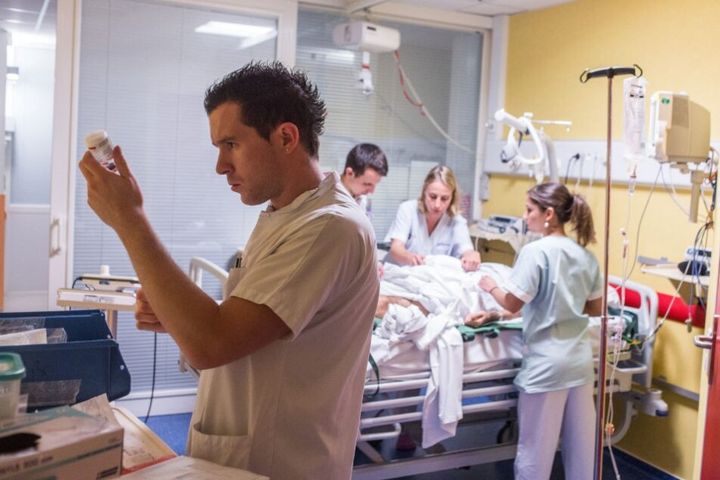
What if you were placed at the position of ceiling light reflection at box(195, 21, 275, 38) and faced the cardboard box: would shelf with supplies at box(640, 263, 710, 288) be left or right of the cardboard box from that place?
left

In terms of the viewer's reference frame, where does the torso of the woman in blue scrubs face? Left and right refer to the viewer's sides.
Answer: facing away from the viewer and to the left of the viewer

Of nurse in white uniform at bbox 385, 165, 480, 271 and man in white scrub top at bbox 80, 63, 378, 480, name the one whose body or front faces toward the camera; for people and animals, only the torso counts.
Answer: the nurse in white uniform

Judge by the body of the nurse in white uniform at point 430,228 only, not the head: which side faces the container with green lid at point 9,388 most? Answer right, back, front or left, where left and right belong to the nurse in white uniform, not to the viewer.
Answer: front

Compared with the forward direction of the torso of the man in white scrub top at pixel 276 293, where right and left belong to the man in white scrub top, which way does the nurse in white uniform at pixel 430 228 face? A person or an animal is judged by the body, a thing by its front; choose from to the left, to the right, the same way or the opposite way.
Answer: to the left

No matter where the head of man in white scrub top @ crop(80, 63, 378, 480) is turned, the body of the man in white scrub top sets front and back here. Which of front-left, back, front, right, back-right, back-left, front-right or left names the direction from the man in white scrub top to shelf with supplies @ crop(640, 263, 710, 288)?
back-right

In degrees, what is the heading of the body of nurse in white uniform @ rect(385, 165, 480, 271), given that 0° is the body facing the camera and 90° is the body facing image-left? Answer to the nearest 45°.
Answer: approximately 0°

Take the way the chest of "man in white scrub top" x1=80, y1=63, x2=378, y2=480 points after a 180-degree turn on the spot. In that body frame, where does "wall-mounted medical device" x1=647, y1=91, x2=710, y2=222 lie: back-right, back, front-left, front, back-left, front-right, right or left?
front-left

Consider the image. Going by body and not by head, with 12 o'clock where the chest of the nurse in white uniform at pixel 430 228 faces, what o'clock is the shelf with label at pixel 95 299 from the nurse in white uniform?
The shelf with label is roughly at 1 o'clock from the nurse in white uniform.

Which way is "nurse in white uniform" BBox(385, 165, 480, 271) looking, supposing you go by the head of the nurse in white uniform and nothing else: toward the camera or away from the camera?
toward the camera

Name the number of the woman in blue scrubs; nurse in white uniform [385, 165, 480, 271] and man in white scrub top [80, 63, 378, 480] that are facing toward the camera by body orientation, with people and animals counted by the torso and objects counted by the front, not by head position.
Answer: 1

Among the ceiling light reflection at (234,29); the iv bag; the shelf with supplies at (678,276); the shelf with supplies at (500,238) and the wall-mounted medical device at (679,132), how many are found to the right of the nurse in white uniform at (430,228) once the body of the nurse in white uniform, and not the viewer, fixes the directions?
1

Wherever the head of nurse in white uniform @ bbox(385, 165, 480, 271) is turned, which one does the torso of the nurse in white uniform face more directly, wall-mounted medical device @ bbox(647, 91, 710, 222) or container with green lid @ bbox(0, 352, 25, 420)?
the container with green lid

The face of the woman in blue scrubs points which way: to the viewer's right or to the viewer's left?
to the viewer's left

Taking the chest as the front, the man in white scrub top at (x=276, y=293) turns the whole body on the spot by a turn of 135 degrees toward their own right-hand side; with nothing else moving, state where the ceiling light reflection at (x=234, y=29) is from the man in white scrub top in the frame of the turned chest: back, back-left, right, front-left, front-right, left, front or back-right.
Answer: front-left

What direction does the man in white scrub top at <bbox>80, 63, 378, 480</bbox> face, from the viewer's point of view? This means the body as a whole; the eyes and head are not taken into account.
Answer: to the viewer's left
